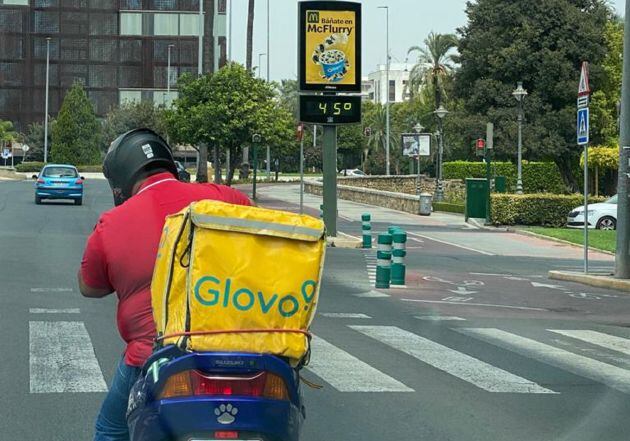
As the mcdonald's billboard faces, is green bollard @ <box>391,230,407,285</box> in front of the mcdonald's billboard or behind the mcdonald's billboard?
in front

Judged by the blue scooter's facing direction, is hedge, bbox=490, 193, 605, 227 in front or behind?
in front

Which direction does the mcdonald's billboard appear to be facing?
toward the camera

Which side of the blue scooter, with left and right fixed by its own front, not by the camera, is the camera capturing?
back

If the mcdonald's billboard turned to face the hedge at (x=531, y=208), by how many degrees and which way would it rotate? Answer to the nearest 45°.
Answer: approximately 135° to its left

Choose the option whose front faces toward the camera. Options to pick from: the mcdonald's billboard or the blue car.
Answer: the mcdonald's billboard

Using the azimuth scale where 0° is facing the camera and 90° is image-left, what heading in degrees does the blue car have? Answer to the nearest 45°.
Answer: approximately 180°

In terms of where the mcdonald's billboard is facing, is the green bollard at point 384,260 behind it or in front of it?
in front

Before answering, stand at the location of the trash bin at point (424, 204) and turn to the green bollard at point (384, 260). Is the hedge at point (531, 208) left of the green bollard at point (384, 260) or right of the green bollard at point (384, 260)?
left

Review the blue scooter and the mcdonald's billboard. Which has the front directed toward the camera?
the mcdonald's billboard

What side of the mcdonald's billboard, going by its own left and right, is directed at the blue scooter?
front

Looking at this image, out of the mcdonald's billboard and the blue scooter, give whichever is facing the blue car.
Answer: the blue scooter
